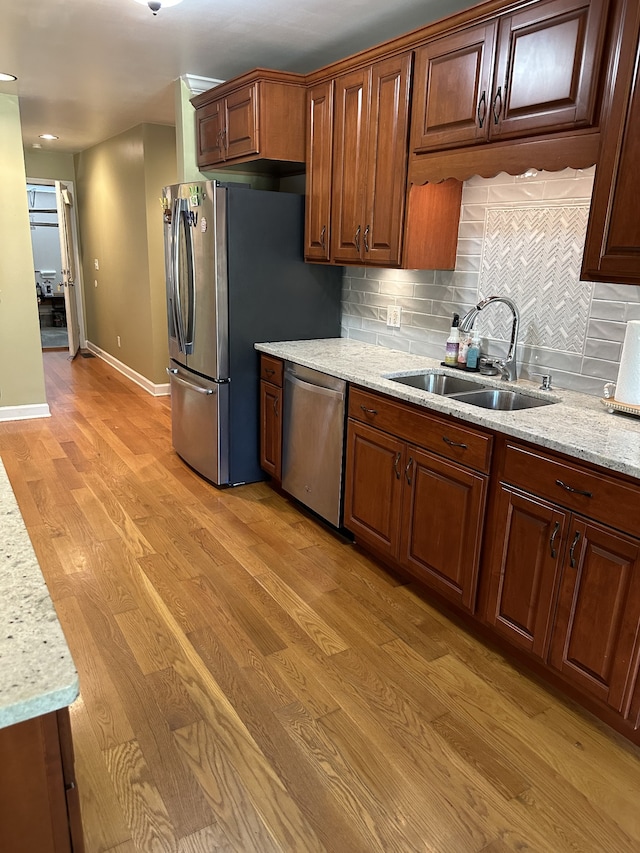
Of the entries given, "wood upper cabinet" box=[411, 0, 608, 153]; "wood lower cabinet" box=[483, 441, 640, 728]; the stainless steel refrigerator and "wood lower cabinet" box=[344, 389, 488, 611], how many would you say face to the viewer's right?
0

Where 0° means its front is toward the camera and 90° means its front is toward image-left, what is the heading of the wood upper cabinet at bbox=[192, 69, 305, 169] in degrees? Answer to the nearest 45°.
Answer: approximately 45°

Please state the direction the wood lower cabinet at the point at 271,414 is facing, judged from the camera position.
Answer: facing the viewer and to the left of the viewer

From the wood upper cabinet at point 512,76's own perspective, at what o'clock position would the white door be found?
The white door is roughly at 3 o'clock from the wood upper cabinet.

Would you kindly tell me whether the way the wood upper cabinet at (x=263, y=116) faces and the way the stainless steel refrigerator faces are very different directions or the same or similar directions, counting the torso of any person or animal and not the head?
same or similar directions

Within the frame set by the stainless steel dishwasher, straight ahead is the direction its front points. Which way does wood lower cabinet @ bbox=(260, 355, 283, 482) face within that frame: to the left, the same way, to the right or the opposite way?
the same way

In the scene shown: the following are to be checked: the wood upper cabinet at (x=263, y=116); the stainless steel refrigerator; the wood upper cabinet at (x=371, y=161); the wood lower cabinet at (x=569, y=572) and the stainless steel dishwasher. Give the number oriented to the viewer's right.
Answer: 0

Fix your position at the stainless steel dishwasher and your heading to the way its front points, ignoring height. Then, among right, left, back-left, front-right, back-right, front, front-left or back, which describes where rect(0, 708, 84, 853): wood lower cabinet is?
front-left

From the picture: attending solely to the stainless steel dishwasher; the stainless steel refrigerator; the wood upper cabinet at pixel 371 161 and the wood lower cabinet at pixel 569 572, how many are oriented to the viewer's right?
0

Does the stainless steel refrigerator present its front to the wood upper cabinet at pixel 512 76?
no

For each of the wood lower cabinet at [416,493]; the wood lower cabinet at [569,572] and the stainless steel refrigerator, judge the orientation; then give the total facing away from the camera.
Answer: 0

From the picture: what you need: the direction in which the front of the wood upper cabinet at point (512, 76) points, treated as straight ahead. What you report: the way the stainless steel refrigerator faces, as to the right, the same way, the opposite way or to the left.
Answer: the same way

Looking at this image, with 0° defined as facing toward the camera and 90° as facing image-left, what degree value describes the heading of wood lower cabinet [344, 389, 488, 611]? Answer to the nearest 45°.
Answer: approximately 45°

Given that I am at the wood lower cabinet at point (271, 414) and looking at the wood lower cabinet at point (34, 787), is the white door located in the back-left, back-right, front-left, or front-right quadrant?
back-right

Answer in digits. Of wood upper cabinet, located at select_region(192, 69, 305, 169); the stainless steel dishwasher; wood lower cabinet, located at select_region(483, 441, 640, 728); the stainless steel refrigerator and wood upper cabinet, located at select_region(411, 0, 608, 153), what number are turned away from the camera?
0

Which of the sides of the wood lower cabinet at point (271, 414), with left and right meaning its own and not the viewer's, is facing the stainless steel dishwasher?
left

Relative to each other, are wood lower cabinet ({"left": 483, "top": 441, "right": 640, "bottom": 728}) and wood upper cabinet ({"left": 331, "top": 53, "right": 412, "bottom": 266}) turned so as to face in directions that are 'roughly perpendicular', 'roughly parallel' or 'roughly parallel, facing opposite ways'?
roughly parallel

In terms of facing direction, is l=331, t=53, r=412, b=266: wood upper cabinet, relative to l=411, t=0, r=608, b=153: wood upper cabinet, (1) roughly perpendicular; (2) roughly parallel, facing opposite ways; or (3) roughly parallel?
roughly parallel
